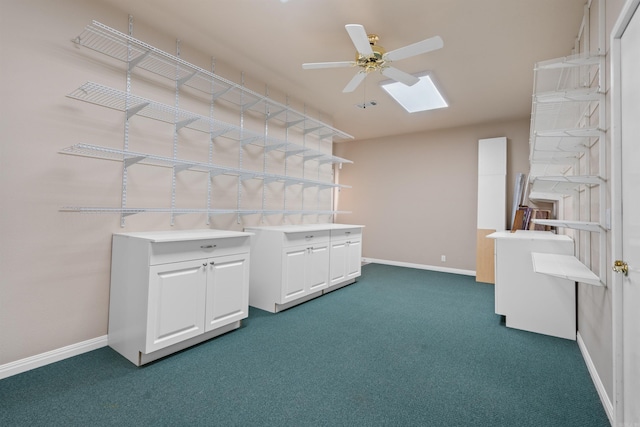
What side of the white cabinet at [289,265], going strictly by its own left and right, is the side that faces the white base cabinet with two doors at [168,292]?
right

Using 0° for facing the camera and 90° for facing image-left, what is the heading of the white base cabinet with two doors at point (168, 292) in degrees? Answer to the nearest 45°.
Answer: approximately 315°

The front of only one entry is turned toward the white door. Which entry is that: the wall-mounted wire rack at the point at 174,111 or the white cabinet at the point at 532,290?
the wall-mounted wire rack

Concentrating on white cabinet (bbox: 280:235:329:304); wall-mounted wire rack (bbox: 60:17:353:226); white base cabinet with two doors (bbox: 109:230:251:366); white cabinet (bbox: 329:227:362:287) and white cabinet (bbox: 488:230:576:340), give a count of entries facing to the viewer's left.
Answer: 1

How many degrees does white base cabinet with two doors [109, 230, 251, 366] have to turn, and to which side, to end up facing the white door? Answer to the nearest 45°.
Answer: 0° — it already faces it

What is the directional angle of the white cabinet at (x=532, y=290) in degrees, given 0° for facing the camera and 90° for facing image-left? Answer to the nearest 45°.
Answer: approximately 90°

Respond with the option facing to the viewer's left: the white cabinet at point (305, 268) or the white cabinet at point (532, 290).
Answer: the white cabinet at point (532, 290)

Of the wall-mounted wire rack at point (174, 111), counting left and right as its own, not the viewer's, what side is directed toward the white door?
front

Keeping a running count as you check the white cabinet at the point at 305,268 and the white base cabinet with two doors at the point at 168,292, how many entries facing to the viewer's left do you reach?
0

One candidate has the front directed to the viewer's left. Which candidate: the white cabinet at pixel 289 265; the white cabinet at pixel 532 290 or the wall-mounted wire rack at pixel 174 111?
the white cabinet at pixel 532 290

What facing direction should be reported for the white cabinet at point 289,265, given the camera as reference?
facing the viewer and to the right of the viewer

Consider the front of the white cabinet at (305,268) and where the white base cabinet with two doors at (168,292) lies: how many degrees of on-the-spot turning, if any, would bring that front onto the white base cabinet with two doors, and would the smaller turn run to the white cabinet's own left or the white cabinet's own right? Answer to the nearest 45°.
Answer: approximately 90° to the white cabinet's own right
